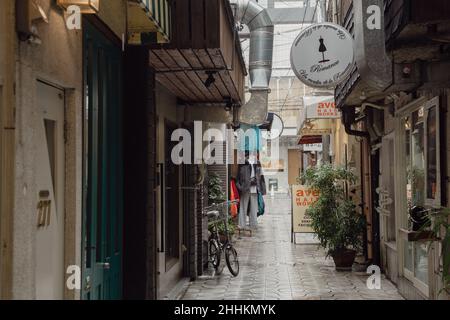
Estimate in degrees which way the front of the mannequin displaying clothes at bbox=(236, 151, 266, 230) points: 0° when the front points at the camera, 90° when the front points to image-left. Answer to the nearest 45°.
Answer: approximately 0°

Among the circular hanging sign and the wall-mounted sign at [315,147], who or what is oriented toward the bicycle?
the wall-mounted sign

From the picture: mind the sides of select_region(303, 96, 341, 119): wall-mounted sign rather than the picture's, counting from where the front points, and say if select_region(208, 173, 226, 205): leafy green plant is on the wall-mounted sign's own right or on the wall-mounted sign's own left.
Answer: on the wall-mounted sign's own right

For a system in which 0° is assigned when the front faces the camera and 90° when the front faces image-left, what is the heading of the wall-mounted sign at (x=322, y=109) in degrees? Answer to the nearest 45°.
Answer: approximately 0°

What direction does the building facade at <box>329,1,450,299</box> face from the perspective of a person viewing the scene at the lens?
facing to the left of the viewer

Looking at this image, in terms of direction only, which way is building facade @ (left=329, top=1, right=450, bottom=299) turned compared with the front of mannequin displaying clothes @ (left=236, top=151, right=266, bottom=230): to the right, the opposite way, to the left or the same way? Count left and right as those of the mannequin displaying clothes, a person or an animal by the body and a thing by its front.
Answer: to the right

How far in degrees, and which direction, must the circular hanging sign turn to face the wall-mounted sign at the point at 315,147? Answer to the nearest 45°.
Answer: approximately 180°

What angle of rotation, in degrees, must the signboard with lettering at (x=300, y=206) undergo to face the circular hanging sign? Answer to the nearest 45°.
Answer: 0° — it already faces it

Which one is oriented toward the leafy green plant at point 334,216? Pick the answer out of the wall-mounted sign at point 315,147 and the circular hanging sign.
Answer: the wall-mounted sign

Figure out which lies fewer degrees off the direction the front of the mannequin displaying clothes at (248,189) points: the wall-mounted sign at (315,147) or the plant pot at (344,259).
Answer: the plant pot
